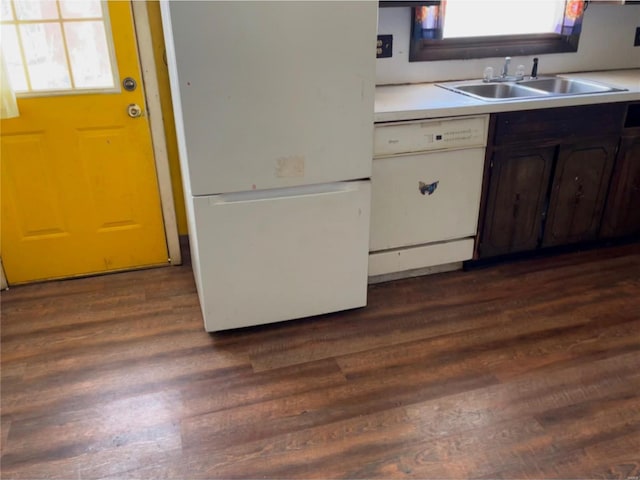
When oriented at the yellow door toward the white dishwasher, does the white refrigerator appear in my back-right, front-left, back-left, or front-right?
front-right

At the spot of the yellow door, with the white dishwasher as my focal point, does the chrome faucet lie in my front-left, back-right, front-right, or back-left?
front-left

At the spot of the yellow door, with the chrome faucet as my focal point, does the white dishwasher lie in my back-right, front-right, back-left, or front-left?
front-right

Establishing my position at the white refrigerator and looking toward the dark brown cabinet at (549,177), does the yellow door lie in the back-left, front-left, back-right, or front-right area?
back-left

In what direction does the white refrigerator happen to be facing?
toward the camera

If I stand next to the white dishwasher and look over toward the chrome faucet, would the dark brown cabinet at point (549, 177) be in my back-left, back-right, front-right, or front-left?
front-right

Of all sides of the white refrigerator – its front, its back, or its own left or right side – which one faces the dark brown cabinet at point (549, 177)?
left

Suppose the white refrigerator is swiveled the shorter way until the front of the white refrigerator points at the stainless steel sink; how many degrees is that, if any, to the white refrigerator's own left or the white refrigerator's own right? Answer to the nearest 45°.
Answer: approximately 135° to the white refrigerator's own left

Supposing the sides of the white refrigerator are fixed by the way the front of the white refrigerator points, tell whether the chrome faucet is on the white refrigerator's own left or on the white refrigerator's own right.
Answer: on the white refrigerator's own left

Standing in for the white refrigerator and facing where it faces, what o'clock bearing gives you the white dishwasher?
The white dishwasher is roughly at 8 o'clock from the white refrigerator.

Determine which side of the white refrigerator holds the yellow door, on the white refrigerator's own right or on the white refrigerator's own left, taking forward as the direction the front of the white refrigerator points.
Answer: on the white refrigerator's own right
